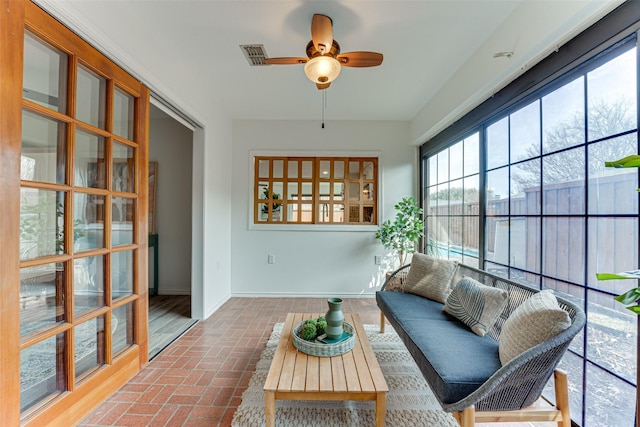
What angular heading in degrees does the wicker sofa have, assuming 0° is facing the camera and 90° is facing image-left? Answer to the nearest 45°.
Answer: approximately 45°

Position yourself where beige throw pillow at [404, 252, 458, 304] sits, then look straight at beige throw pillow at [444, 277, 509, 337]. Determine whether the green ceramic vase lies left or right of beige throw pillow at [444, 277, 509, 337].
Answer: right

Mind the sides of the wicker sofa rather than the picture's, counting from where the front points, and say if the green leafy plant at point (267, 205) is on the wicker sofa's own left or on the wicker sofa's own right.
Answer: on the wicker sofa's own right

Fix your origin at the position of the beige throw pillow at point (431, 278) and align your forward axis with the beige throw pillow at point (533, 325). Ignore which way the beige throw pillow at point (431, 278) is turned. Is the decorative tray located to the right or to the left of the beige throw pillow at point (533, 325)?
right

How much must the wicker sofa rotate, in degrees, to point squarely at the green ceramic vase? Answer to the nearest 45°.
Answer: approximately 45° to its right

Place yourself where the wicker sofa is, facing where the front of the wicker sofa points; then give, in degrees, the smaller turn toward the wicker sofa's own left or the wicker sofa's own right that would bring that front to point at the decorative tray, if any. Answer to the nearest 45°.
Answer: approximately 45° to the wicker sofa's own right

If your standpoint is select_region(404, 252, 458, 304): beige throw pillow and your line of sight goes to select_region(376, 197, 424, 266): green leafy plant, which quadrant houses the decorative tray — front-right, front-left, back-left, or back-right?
back-left

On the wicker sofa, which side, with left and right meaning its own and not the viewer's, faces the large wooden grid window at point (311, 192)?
right
